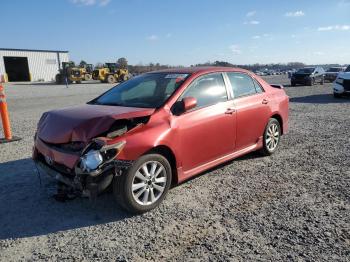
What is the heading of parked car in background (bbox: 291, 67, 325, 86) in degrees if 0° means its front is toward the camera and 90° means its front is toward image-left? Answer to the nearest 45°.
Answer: approximately 45°

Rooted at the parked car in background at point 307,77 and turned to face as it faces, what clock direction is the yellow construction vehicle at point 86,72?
The yellow construction vehicle is roughly at 2 o'clock from the parked car in background.

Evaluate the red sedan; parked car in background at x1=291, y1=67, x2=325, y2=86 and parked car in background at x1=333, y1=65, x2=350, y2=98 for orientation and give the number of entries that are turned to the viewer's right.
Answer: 0

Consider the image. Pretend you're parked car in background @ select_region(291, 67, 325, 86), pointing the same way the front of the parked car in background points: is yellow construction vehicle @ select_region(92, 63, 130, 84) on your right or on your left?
on your right

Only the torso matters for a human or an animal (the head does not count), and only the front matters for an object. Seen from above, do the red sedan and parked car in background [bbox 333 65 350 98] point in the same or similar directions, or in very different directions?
same or similar directions

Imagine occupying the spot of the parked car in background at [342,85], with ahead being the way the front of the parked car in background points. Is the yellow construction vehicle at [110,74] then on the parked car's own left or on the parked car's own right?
on the parked car's own right

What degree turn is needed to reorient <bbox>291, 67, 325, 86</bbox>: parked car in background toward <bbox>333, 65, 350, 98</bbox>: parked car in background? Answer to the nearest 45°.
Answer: approximately 45° to its left

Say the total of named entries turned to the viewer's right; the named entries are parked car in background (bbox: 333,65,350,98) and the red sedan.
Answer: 0

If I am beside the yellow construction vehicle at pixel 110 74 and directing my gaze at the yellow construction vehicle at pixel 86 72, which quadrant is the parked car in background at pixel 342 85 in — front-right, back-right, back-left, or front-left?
back-left

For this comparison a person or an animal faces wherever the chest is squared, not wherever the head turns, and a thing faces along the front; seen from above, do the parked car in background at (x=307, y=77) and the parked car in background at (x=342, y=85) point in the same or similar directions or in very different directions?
same or similar directions

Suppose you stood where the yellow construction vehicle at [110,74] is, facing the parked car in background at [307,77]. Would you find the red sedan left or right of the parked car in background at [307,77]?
right

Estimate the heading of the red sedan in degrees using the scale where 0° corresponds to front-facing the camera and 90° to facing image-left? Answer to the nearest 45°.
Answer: approximately 45°

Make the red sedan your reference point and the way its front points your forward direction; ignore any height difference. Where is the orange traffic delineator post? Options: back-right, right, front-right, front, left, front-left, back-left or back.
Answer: right

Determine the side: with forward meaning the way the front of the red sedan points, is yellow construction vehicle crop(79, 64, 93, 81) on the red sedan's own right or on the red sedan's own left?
on the red sedan's own right

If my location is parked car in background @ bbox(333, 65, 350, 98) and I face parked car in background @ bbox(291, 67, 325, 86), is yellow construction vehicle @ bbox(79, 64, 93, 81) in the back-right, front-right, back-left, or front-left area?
front-left

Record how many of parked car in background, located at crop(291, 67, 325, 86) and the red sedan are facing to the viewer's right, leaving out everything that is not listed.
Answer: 0

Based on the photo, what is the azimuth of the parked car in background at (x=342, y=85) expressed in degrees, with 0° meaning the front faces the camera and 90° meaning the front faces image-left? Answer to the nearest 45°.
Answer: approximately 45°

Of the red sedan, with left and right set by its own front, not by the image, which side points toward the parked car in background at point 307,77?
back
